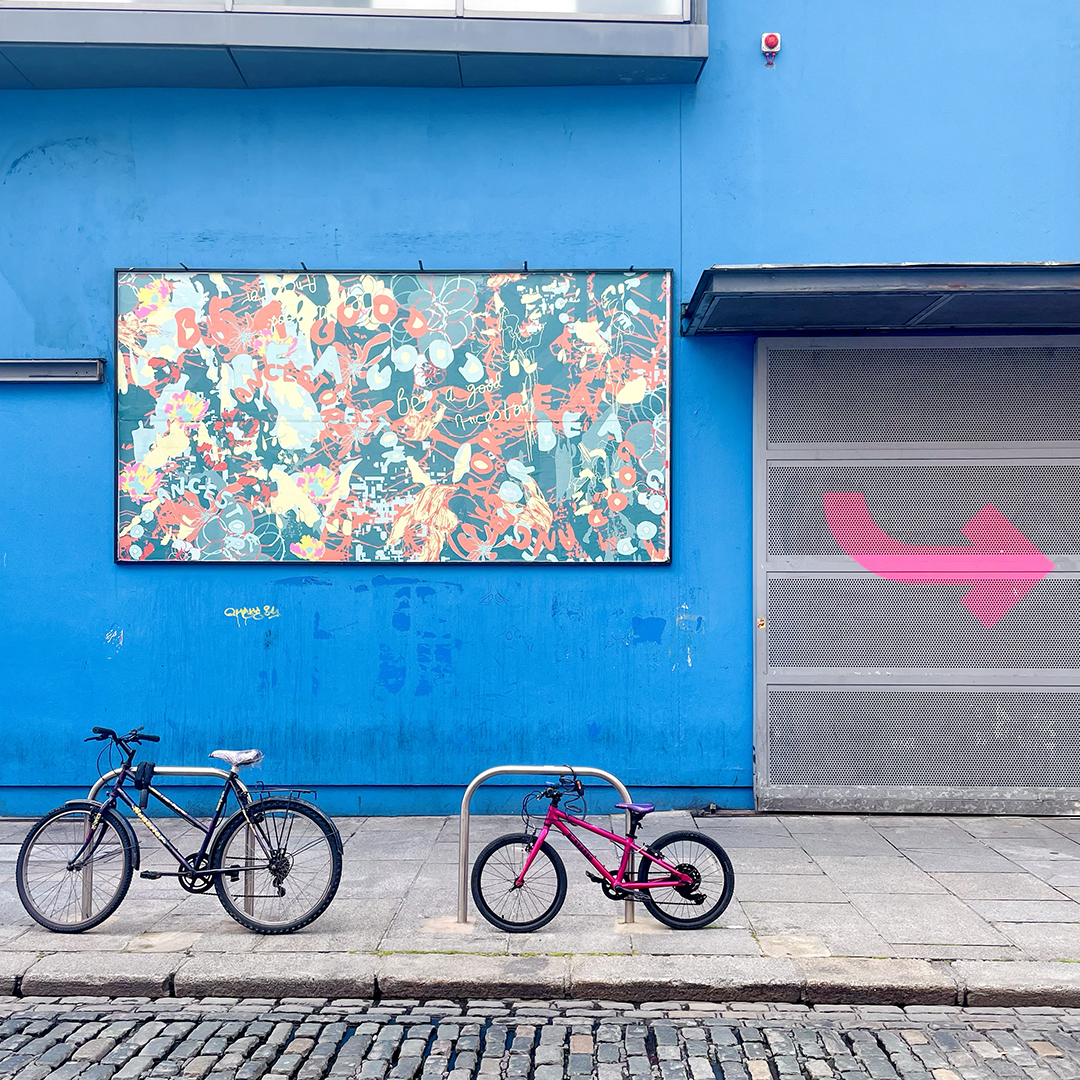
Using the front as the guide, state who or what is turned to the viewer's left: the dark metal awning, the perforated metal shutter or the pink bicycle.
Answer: the pink bicycle

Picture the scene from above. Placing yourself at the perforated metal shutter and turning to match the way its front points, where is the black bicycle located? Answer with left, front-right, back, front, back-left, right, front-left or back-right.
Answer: front-right

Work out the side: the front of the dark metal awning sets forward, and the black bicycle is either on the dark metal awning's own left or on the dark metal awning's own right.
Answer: on the dark metal awning's own right

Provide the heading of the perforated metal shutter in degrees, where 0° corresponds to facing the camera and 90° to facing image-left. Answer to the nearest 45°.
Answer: approximately 0°

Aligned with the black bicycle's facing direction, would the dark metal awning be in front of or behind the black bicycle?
behind

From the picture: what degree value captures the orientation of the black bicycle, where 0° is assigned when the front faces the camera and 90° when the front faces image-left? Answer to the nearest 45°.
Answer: approximately 90°

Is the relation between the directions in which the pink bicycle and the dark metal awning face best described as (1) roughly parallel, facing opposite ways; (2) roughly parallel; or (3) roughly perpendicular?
roughly perpendicular

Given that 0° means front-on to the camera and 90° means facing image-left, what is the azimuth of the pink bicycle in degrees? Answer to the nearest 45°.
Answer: approximately 90°

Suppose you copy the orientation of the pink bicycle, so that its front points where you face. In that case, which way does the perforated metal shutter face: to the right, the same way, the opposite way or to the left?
to the left
